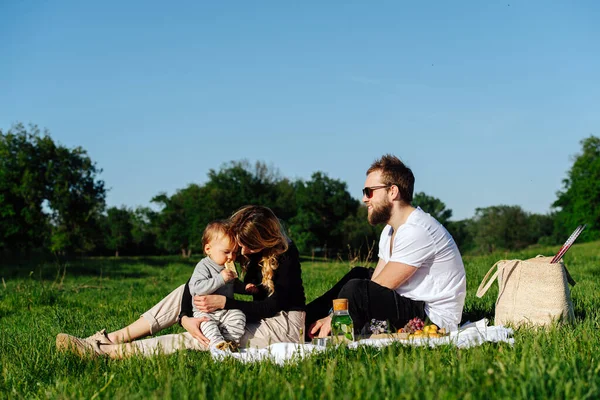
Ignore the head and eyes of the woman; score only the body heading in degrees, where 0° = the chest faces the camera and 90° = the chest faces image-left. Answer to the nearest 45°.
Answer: approximately 90°

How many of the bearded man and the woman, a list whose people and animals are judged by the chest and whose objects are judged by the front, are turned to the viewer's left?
2

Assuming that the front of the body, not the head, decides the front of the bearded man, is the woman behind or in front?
in front

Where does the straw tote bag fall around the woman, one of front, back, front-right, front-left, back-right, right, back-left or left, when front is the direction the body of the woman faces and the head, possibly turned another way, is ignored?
back

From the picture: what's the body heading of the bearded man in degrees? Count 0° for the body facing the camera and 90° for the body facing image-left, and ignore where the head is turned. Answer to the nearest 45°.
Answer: approximately 90°

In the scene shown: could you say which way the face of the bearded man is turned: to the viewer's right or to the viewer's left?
to the viewer's left

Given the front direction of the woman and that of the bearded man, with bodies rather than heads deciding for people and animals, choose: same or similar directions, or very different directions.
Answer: same or similar directions

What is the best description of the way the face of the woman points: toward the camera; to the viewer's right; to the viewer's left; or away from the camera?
to the viewer's left

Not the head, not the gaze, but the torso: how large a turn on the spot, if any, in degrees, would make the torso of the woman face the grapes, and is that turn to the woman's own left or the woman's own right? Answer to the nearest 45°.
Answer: approximately 180°

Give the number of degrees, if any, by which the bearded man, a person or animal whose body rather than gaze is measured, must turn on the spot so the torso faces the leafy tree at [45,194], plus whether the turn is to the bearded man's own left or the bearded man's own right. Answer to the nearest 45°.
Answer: approximately 45° to the bearded man's own right
